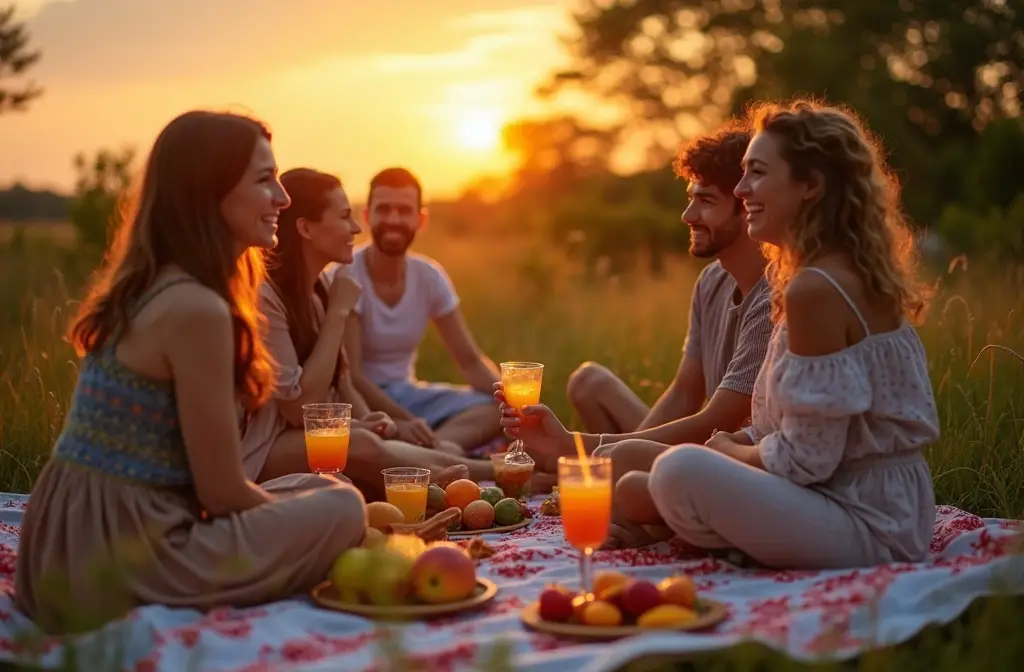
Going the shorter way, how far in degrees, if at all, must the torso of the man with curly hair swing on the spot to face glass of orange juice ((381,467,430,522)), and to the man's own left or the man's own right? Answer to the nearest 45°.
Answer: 0° — they already face it

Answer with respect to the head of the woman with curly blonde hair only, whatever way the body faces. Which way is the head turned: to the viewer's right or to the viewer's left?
to the viewer's left

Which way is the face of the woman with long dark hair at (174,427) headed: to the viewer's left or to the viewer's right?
to the viewer's right

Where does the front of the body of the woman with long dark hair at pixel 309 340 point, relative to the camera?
to the viewer's right

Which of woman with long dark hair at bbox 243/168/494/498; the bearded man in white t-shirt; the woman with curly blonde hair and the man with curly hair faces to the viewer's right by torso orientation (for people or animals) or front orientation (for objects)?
the woman with long dark hair

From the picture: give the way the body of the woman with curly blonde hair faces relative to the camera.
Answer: to the viewer's left

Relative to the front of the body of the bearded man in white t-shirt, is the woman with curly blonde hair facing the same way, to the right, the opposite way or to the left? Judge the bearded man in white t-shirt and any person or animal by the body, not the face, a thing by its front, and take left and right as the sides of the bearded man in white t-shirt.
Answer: to the right

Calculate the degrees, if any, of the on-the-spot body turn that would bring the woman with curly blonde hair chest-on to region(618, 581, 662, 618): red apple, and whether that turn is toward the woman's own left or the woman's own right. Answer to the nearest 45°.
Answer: approximately 45° to the woman's own left

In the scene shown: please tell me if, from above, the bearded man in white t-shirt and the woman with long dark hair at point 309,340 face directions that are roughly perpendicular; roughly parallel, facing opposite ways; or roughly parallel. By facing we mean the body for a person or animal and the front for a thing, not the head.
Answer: roughly perpendicular

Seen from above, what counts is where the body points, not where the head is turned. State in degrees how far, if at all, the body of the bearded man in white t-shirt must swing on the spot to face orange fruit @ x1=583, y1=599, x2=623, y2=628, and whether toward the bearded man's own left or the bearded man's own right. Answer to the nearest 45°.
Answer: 0° — they already face it

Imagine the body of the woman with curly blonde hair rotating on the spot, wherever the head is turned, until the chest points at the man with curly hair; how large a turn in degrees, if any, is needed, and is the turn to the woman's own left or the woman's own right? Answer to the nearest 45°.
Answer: approximately 90° to the woman's own right
